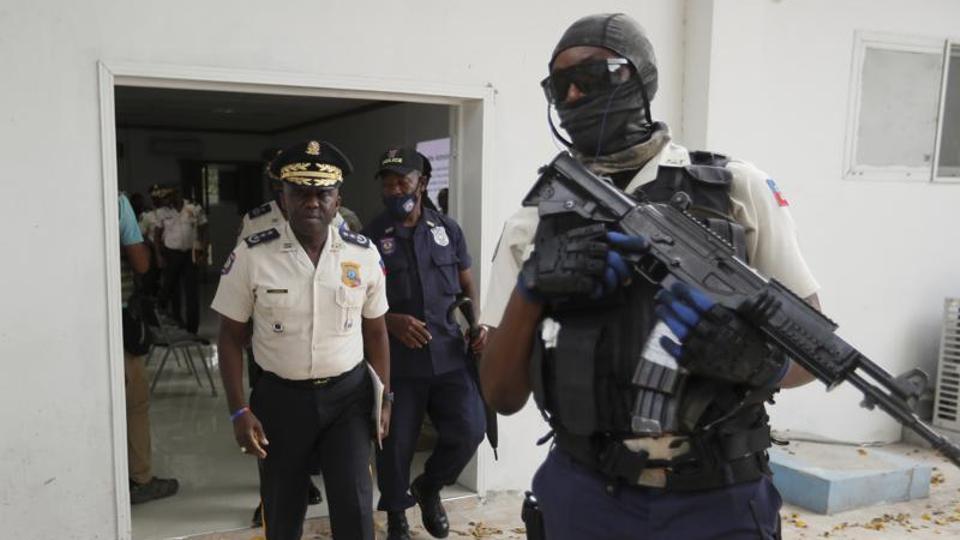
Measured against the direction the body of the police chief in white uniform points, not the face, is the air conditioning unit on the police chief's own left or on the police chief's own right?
on the police chief's own left

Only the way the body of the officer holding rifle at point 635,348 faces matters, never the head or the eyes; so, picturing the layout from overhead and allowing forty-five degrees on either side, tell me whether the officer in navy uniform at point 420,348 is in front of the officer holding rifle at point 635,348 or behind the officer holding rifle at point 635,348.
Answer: behind

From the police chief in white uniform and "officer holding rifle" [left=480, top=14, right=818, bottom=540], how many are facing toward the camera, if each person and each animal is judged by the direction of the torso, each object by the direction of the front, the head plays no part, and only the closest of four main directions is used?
2

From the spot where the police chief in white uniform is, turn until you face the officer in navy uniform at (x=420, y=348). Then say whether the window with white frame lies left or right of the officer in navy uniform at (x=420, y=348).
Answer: right

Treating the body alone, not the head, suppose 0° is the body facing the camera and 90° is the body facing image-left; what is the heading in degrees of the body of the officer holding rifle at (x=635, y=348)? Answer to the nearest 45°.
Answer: approximately 0°

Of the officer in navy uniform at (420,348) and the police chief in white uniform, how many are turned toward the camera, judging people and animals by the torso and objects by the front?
2

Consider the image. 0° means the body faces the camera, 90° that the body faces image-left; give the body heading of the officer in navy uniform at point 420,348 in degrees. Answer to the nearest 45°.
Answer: approximately 0°

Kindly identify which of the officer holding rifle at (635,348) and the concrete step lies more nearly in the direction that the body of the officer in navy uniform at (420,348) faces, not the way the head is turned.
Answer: the officer holding rifle

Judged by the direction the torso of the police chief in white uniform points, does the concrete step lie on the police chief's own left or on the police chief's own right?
on the police chief's own left
